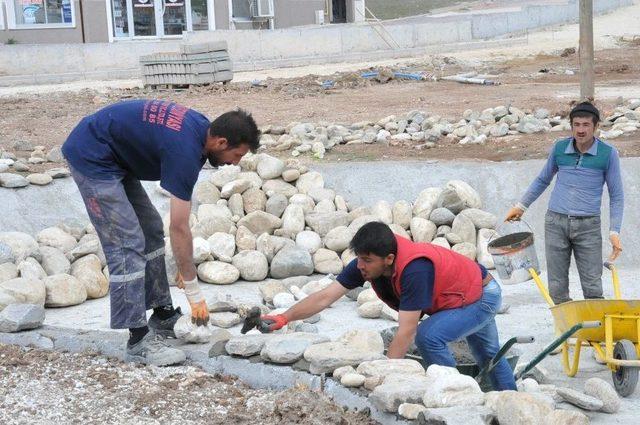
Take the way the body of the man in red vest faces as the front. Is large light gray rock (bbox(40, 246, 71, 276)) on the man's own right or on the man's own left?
on the man's own right

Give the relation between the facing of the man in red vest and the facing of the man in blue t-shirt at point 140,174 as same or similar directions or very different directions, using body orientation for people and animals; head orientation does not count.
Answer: very different directions

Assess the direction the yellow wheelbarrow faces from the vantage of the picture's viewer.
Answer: facing the viewer and to the right of the viewer

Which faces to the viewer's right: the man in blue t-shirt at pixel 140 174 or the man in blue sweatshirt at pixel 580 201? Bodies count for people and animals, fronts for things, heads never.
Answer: the man in blue t-shirt at pixel 140 174

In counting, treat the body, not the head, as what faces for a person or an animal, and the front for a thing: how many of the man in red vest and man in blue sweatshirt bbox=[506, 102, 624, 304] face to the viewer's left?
1

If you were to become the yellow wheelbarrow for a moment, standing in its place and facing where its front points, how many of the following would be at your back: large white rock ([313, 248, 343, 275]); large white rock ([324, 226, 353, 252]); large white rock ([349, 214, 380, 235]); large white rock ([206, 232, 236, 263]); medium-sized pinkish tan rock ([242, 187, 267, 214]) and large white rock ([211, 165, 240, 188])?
6

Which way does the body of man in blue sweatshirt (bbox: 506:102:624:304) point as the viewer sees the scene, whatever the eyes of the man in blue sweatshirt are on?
toward the camera

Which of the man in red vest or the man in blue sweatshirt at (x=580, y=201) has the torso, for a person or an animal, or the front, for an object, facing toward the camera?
the man in blue sweatshirt

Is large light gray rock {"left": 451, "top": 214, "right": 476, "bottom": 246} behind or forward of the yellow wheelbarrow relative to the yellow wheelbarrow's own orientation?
behind

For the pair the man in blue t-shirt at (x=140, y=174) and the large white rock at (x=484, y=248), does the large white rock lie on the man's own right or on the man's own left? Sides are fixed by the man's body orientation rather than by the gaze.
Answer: on the man's own left

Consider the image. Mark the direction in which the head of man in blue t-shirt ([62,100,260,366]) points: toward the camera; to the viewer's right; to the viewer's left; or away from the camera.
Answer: to the viewer's right

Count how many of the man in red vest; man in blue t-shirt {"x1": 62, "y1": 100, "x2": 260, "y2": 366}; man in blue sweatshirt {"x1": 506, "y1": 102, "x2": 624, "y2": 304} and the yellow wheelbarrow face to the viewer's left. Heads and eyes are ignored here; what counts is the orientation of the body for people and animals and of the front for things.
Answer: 1

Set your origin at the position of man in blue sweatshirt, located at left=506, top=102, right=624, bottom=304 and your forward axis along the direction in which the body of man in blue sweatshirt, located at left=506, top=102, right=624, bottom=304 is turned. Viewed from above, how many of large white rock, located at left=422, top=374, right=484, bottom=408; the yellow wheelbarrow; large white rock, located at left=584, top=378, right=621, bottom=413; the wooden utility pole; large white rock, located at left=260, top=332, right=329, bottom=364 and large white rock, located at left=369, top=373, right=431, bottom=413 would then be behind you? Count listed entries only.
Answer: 1

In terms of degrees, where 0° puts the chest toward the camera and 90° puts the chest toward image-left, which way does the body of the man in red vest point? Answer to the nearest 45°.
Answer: approximately 90°

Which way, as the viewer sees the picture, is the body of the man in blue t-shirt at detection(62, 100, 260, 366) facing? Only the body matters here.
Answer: to the viewer's right
